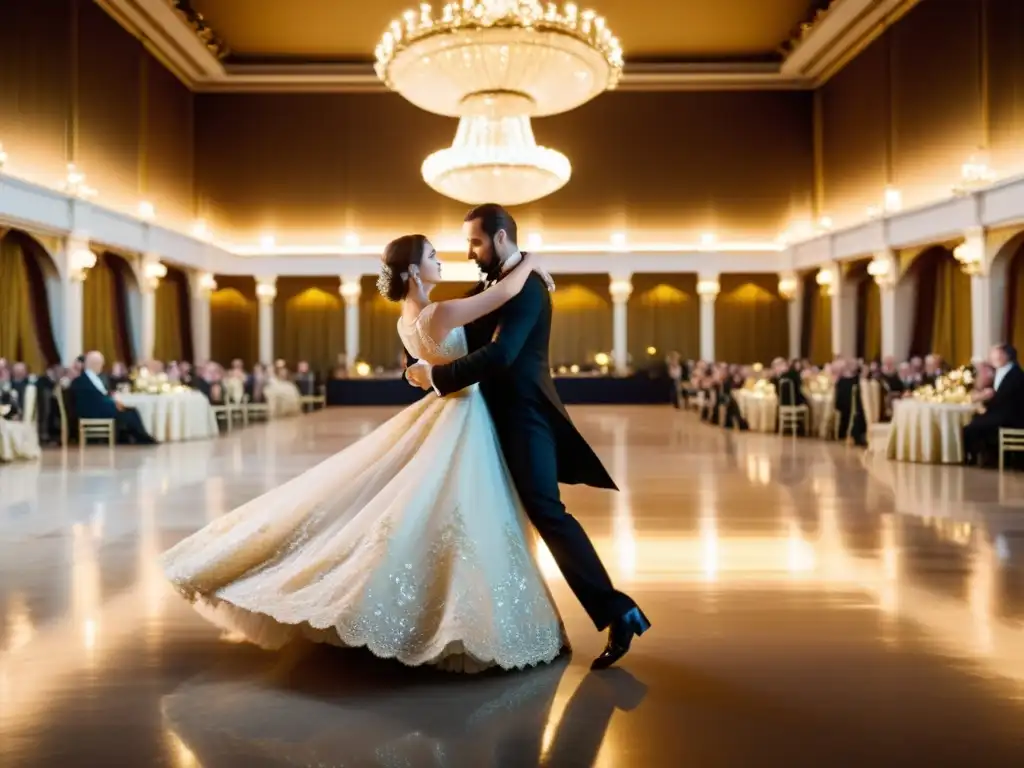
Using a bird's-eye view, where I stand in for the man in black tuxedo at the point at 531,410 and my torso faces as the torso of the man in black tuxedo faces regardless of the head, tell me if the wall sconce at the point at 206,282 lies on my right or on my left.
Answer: on my right

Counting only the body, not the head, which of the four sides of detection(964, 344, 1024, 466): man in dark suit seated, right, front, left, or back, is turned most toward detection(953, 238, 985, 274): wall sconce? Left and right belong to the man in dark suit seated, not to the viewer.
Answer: right

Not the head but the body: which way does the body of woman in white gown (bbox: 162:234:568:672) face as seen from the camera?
to the viewer's right

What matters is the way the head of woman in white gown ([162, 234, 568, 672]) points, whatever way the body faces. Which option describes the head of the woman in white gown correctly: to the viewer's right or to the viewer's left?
to the viewer's right

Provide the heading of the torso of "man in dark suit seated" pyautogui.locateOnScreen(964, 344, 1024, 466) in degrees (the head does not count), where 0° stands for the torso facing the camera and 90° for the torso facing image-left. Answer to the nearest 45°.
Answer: approximately 90°

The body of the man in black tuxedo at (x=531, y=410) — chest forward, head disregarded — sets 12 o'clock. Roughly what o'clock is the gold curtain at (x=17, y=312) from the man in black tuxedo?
The gold curtain is roughly at 2 o'clock from the man in black tuxedo.

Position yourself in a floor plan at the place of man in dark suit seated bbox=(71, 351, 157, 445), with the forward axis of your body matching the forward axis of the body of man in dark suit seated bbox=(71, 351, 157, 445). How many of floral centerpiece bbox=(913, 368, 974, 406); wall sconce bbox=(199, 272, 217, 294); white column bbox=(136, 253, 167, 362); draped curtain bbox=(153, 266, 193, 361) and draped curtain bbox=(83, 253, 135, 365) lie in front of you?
1

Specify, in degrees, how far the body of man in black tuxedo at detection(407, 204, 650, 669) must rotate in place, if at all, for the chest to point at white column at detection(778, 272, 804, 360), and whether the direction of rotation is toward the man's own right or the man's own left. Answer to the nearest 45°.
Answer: approximately 90° to the man's own right

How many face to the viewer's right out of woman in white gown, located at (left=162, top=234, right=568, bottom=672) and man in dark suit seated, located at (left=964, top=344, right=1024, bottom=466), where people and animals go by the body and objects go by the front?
1

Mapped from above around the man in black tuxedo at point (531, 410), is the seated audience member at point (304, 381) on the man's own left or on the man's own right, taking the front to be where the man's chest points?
on the man's own right

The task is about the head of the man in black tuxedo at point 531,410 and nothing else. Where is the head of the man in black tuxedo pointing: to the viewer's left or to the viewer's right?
to the viewer's left

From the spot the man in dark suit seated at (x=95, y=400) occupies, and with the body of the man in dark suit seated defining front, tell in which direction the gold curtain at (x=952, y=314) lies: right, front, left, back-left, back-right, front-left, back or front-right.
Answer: front-left

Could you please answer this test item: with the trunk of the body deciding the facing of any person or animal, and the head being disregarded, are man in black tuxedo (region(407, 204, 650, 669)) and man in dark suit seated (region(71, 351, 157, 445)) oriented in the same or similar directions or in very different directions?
very different directions

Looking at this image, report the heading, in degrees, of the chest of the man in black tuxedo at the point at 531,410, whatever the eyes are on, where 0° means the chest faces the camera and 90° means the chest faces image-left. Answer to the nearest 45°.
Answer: approximately 90°

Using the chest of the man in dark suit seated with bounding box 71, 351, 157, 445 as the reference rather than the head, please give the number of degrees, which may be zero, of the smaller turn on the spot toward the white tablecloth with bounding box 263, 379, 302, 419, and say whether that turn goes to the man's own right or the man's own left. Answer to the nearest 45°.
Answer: approximately 90° to the man's own left

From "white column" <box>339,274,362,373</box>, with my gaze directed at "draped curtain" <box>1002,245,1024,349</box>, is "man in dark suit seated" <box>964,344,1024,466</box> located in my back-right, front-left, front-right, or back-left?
front-right

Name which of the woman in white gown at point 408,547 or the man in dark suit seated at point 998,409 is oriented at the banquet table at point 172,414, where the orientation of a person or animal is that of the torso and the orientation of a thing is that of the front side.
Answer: the man in dark suit seated
